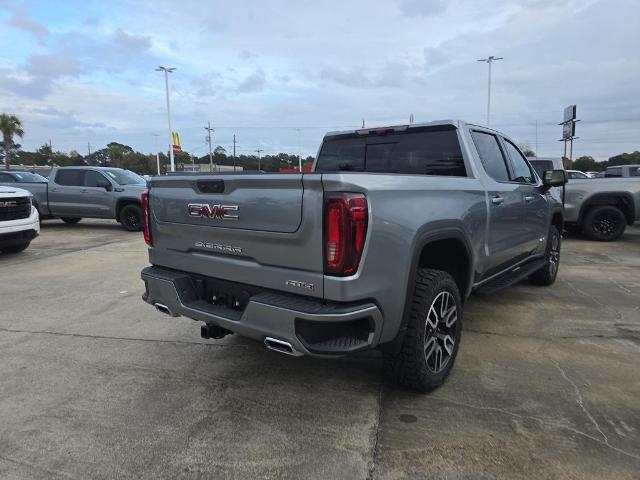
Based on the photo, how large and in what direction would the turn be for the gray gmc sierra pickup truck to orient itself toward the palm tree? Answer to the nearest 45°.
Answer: approximately 90° to its left

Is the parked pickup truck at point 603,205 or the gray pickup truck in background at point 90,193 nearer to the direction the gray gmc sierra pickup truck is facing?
the parked pickup truck

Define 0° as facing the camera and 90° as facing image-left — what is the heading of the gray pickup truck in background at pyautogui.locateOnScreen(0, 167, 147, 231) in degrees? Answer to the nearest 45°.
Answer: approximately 315°

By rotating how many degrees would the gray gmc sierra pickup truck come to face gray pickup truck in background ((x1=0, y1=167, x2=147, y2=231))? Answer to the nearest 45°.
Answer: approximately 90° to its left

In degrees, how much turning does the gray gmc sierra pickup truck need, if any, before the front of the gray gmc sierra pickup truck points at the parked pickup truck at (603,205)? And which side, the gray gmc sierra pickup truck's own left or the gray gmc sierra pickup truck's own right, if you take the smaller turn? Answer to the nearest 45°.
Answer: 0° — it already faces it

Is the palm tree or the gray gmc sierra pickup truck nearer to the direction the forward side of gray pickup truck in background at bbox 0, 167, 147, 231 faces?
the gray gmc sierra pickup truck

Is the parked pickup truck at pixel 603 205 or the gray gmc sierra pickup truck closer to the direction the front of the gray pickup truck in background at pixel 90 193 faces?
the parked pickup truck

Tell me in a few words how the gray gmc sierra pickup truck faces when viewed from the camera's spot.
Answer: facing away from the viewer and to the right of the viewer

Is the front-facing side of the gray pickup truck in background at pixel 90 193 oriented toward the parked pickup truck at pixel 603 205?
yes

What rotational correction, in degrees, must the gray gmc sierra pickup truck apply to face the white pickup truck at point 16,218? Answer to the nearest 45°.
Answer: approximately 90° to its left

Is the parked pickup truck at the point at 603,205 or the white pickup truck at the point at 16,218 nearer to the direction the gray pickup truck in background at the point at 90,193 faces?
the parked pickup truck
